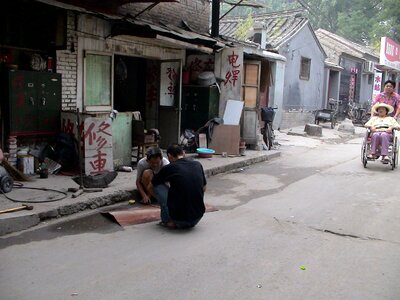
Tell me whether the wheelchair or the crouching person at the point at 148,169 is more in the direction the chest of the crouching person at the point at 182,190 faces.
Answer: the crouching person

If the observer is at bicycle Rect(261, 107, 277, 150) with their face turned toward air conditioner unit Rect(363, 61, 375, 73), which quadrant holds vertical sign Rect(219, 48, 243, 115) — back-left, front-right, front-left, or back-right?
back-left

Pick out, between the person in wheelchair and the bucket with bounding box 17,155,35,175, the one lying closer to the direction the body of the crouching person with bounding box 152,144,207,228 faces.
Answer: the bucket

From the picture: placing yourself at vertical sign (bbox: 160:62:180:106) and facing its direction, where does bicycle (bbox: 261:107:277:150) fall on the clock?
The bicycle is roughly at 8 o'clock from the vertical sign.

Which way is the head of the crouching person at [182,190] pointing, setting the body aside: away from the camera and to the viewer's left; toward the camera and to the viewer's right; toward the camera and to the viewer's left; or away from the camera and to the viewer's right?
away from the camera and to the viewer's left

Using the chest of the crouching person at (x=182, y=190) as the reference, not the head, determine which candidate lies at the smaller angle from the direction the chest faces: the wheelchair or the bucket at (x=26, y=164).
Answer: the bucket

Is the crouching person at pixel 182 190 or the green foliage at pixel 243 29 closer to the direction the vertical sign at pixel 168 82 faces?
the crouching person

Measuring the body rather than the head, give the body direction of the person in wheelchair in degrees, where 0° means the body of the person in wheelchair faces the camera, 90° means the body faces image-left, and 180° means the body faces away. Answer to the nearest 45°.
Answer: approximately 0°

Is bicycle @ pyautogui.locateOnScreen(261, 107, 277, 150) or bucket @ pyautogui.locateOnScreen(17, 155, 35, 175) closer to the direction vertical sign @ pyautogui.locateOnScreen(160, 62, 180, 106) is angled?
the bucket

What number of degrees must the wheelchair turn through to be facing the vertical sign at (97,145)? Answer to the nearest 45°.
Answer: approximately 45° to its right

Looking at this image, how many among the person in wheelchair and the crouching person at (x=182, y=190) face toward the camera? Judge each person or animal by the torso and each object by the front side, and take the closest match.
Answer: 1

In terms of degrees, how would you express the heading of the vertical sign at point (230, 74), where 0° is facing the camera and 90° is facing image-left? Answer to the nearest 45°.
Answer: approximately 0°
